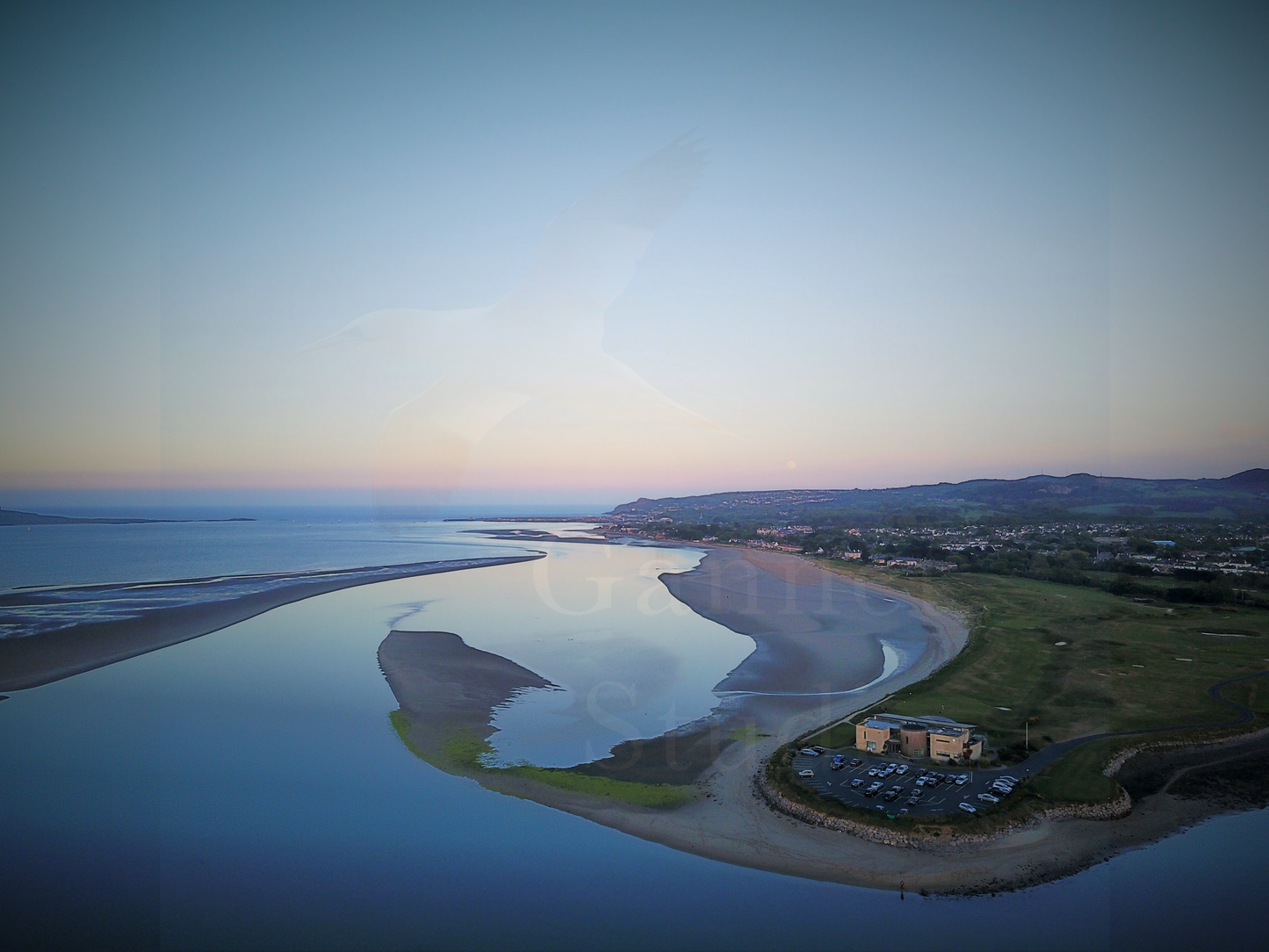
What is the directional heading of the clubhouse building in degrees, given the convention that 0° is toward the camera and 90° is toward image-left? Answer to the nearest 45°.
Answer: approximately 0°
